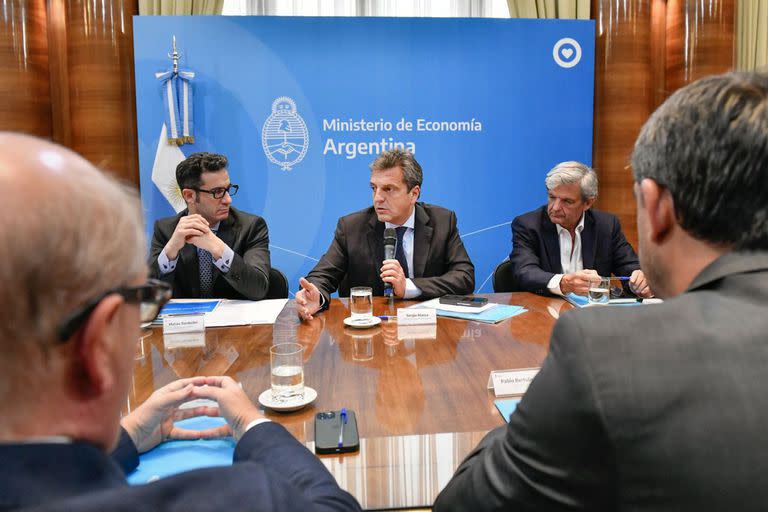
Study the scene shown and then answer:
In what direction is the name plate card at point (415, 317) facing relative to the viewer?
toward the camera

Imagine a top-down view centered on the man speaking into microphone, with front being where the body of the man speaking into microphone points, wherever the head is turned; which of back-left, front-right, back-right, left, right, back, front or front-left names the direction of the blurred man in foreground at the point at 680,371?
front-left

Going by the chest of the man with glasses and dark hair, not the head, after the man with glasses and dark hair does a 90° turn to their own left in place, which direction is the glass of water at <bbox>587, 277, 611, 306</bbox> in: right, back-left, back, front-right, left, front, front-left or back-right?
front-right

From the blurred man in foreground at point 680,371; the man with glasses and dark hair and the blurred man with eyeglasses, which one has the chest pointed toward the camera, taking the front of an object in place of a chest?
the man with glasses and dark hair

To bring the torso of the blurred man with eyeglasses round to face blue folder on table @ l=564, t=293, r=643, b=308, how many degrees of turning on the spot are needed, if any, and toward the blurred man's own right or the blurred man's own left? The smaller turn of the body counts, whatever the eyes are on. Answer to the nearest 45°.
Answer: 0° — they already face it

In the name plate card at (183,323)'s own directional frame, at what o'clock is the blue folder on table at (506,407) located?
The blue folder on table is roughly at 11 o'clock from the name plate card.

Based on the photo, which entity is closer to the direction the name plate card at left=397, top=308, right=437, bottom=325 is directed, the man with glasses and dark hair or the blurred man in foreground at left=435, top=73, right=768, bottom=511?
the blurred man in foreground

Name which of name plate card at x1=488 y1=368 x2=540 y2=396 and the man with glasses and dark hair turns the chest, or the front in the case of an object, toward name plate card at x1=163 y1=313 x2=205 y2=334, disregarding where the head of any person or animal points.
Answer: the man with glasses and dark hair

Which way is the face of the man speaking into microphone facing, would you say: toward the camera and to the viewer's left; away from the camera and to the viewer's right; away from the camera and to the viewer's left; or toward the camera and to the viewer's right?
toward the camera and to the viewer's left

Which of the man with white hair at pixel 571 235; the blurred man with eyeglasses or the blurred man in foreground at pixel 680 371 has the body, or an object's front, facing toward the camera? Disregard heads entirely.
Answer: the man with white hair

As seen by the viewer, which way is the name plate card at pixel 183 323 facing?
toward the camera

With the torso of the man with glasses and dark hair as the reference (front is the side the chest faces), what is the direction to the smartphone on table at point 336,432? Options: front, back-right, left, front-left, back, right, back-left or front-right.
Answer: front

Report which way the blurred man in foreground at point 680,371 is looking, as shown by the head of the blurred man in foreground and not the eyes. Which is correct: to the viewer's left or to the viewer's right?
to the viewer's left

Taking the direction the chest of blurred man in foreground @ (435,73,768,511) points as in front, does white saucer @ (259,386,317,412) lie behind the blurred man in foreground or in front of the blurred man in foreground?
in front

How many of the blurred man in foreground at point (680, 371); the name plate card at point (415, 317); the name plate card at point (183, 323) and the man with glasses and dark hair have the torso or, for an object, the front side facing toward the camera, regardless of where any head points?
3
